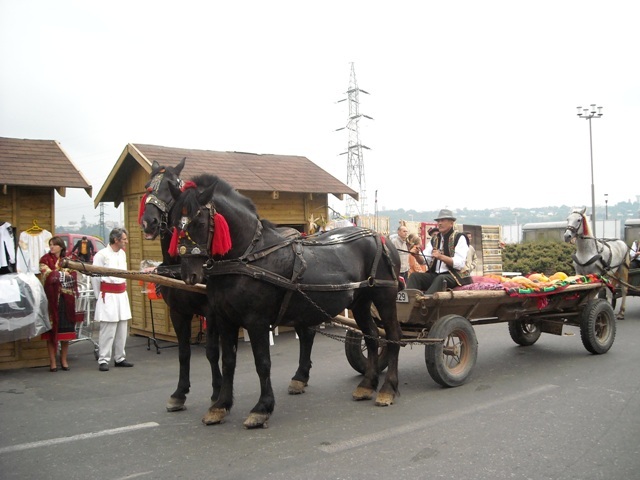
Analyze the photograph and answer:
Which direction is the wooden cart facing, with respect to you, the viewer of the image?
facing the viewer and to the left of the viewer

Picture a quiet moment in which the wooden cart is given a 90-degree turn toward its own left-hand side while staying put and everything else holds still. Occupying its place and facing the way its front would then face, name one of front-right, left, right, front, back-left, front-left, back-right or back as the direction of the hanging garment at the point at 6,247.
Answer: back-right

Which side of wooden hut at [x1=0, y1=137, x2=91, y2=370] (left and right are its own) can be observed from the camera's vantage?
front

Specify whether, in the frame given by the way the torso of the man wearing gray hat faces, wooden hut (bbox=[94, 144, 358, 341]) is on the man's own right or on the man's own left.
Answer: on the man's own right

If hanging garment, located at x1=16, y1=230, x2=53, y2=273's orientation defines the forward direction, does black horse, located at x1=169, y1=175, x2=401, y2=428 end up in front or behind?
in front

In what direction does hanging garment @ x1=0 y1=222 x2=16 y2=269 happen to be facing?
toward the camera

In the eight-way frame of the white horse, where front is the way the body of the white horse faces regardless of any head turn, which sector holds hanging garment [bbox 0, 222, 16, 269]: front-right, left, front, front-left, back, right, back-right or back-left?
front

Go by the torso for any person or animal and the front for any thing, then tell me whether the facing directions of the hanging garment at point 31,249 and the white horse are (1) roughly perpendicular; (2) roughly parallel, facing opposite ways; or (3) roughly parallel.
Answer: roughly perpendicular

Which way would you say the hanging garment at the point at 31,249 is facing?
toward the camera

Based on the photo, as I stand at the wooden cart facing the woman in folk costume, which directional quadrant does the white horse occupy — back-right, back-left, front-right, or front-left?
back-right

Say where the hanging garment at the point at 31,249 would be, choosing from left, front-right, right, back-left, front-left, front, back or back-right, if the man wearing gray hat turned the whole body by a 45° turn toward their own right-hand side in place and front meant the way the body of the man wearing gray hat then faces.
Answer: front

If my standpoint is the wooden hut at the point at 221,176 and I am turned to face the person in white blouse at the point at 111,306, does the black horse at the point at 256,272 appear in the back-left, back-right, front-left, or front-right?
front-left

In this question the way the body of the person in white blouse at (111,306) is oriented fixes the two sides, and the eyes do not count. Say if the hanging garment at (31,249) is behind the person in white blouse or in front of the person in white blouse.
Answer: behind

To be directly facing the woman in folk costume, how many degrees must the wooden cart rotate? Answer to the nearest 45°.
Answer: approximately 45° to its right

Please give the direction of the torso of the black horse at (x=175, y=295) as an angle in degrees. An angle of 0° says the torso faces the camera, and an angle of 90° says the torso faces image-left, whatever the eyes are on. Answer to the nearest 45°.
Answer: approximately 45°

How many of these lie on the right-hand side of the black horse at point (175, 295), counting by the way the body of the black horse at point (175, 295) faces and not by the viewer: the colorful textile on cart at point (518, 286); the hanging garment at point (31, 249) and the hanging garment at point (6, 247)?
2
